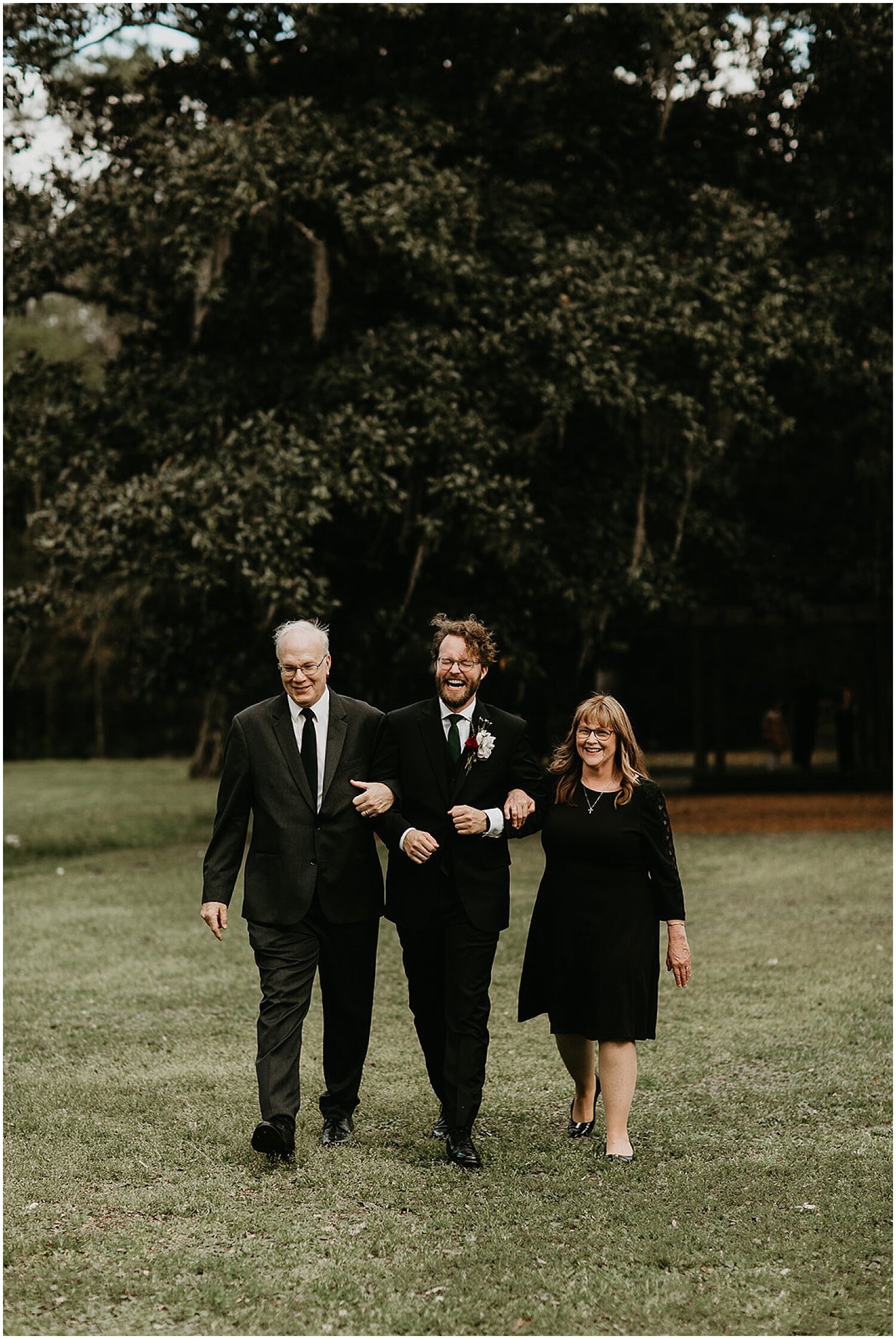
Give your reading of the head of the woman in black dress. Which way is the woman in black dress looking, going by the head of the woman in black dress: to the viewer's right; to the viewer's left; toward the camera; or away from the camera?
toward the camera

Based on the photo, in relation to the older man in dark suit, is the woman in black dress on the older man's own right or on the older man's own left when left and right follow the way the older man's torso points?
on the older man's own left

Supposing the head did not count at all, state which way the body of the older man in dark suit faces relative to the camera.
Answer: toward the camera

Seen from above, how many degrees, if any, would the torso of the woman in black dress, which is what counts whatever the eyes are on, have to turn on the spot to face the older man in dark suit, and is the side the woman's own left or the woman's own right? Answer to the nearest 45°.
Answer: approximately 90° to the woman's own right

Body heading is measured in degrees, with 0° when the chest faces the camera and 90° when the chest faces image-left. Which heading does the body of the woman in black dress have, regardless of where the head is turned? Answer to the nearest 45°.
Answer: approximately 0°

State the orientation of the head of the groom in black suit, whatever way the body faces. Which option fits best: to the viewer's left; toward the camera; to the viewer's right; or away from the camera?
toward the camera

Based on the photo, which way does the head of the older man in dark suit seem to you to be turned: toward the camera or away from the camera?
toward the camera

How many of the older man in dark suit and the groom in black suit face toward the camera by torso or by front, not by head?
2

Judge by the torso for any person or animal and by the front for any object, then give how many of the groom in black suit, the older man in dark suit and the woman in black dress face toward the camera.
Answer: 3

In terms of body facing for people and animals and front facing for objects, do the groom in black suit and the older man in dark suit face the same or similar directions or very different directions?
same or similar directions

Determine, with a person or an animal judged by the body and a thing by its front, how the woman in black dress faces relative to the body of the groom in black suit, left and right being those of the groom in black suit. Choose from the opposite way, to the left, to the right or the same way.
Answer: the same way

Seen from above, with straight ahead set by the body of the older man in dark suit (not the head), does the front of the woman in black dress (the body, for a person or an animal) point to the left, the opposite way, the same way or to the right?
the same way
